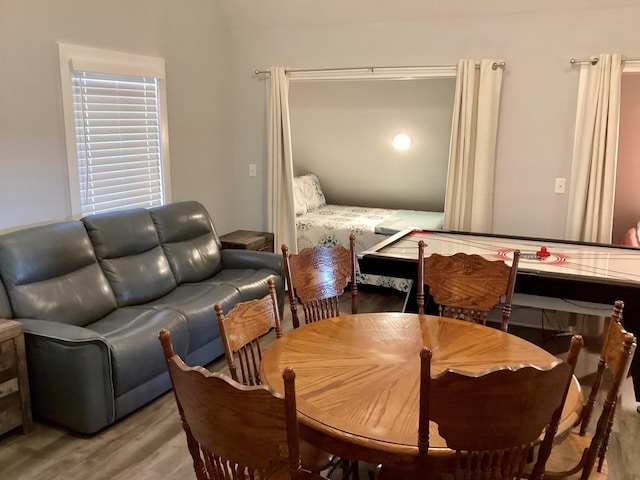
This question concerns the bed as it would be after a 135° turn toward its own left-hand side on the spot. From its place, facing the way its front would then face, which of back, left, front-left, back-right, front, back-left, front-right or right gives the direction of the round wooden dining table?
back-left

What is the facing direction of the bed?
to the viewer's right

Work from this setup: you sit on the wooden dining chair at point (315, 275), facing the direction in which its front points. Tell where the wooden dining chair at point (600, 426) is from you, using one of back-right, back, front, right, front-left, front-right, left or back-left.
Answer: front

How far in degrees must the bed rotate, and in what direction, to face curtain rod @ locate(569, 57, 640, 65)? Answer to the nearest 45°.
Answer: approximately 45° to its right

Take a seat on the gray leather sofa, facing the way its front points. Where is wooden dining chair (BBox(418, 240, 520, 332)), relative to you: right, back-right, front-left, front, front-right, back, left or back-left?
front

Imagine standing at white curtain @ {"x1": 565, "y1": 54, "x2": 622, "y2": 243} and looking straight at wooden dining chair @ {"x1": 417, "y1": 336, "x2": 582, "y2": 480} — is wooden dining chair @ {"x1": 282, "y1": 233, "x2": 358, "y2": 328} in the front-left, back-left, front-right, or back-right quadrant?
front-right

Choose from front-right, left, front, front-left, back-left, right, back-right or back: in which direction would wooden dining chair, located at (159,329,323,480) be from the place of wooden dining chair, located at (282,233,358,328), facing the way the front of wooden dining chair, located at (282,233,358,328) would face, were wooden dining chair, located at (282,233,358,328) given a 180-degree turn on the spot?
back-left

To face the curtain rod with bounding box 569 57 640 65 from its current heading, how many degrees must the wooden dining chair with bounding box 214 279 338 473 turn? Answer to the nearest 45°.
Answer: approximately 90° to its left

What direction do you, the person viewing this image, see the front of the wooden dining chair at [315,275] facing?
facing the viewer and to the right of the viewer

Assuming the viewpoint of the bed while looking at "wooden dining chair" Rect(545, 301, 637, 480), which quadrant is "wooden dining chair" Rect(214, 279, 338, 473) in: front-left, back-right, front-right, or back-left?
front-right

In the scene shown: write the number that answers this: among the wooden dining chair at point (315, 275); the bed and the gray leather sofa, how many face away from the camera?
0

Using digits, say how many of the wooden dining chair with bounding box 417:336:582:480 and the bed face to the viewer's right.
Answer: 1

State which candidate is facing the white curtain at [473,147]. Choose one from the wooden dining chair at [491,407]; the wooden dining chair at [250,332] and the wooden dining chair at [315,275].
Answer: the wooden dining chair at [491,407]

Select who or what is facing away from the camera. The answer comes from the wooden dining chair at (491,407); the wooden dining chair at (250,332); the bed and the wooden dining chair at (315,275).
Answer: the wooden dining chair at (491,407)

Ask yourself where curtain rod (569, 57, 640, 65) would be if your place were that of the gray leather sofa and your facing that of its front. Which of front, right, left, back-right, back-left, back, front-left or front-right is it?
front-left

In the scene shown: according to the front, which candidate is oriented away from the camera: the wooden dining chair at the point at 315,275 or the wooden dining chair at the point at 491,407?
the wooden dining chair at the point at 491,407

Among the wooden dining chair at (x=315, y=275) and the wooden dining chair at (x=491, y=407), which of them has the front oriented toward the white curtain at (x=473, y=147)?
the wooden dining chair at (x=491, y=407)

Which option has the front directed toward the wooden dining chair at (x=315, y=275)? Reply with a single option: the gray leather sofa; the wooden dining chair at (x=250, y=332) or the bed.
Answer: the gray leather sofa

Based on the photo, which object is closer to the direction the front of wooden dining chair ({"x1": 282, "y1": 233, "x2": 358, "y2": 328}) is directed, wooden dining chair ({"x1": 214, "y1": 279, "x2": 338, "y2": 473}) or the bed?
the wooden dining chair

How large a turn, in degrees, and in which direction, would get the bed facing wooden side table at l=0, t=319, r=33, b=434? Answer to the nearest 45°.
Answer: approximately 135° to its right

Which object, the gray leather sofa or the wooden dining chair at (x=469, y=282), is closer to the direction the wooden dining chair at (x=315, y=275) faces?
the wooden dining chair

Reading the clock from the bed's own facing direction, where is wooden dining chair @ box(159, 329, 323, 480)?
The wooden dining chair is roughly at 3 o'clock from the bed.
